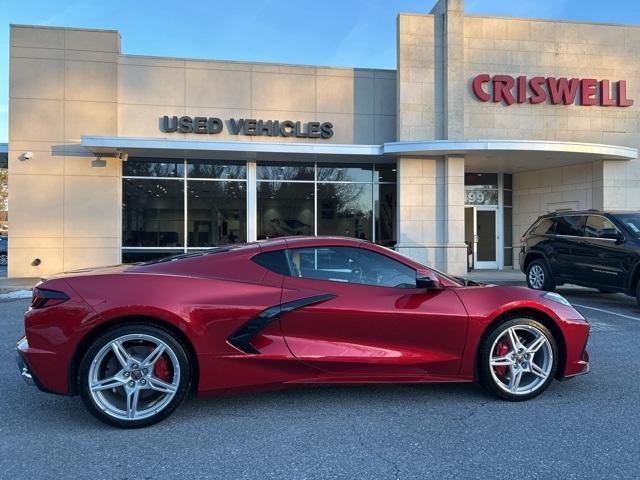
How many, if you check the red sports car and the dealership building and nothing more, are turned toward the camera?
1

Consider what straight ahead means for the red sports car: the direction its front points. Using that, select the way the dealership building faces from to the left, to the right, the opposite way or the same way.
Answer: to the right

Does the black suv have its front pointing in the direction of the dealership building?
no

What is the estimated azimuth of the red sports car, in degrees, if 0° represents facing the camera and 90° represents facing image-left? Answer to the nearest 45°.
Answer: approximately 270°

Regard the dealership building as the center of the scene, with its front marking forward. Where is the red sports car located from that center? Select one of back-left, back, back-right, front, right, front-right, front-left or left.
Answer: front

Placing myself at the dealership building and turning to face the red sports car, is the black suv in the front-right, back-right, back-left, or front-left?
front-left

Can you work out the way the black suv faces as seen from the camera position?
facing the viewer and to the right of the viewer

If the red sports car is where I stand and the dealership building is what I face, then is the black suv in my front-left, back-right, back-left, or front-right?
front-right

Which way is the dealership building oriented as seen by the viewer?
toward the camera

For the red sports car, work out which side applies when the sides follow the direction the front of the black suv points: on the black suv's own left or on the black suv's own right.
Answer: on the black suv's own right

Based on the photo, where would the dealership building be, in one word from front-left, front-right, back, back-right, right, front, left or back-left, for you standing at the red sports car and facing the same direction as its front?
left
